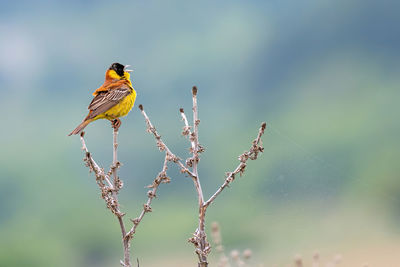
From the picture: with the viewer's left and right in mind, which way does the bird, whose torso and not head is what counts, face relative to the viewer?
facing to the right of the viewer
